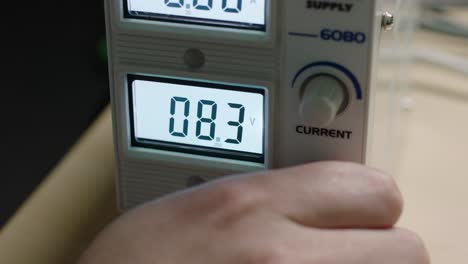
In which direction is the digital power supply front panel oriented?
toward the camera
